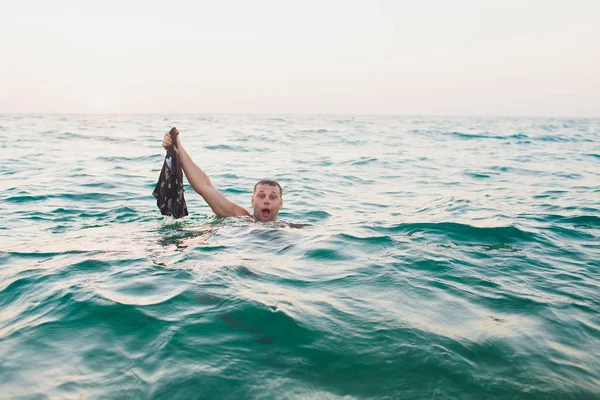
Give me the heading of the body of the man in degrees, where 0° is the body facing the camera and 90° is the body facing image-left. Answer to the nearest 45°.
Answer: approximately 0°
